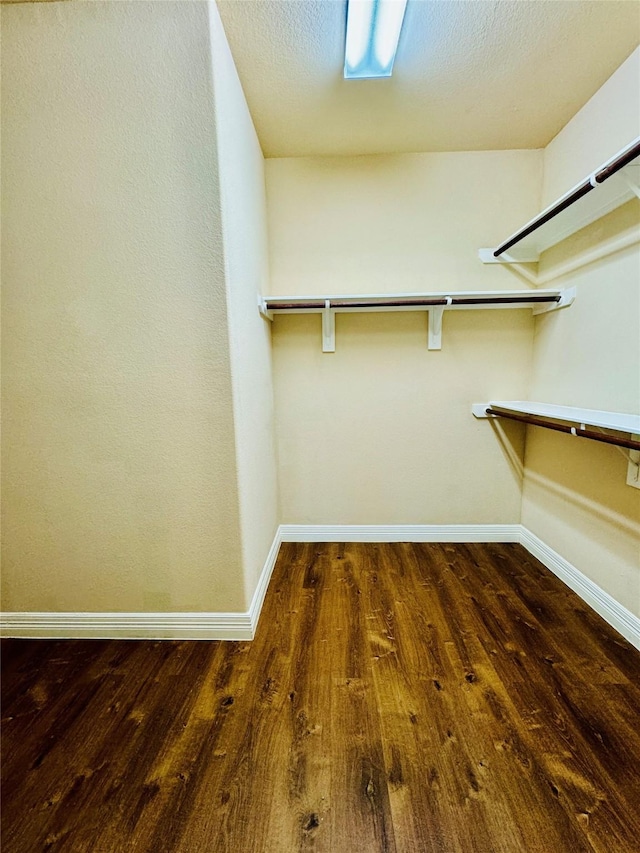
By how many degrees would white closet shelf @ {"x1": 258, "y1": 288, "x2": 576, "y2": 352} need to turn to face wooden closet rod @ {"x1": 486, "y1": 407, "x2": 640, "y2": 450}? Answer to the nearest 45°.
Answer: approximately 45° to its left

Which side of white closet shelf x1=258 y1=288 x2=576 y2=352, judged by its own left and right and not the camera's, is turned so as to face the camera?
front

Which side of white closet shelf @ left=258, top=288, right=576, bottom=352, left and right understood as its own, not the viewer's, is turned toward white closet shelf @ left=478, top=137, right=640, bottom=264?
left
